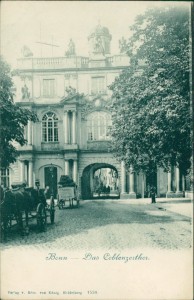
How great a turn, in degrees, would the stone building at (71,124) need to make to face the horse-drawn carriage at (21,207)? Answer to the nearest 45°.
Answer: approximately 45° to its right

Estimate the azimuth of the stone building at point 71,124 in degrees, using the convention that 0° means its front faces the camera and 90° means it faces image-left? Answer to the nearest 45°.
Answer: approximately 0°
